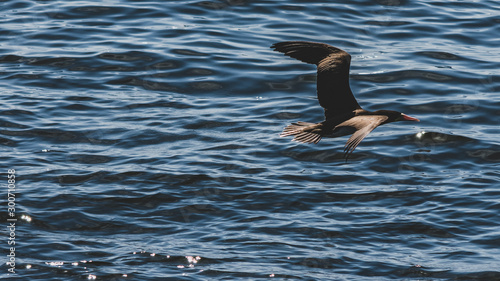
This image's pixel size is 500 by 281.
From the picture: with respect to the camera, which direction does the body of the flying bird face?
to the viewer's right
